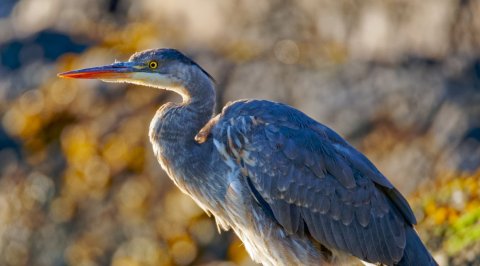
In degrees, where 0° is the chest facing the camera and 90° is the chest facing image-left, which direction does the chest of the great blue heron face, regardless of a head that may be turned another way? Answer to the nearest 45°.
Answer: approximately 90°
